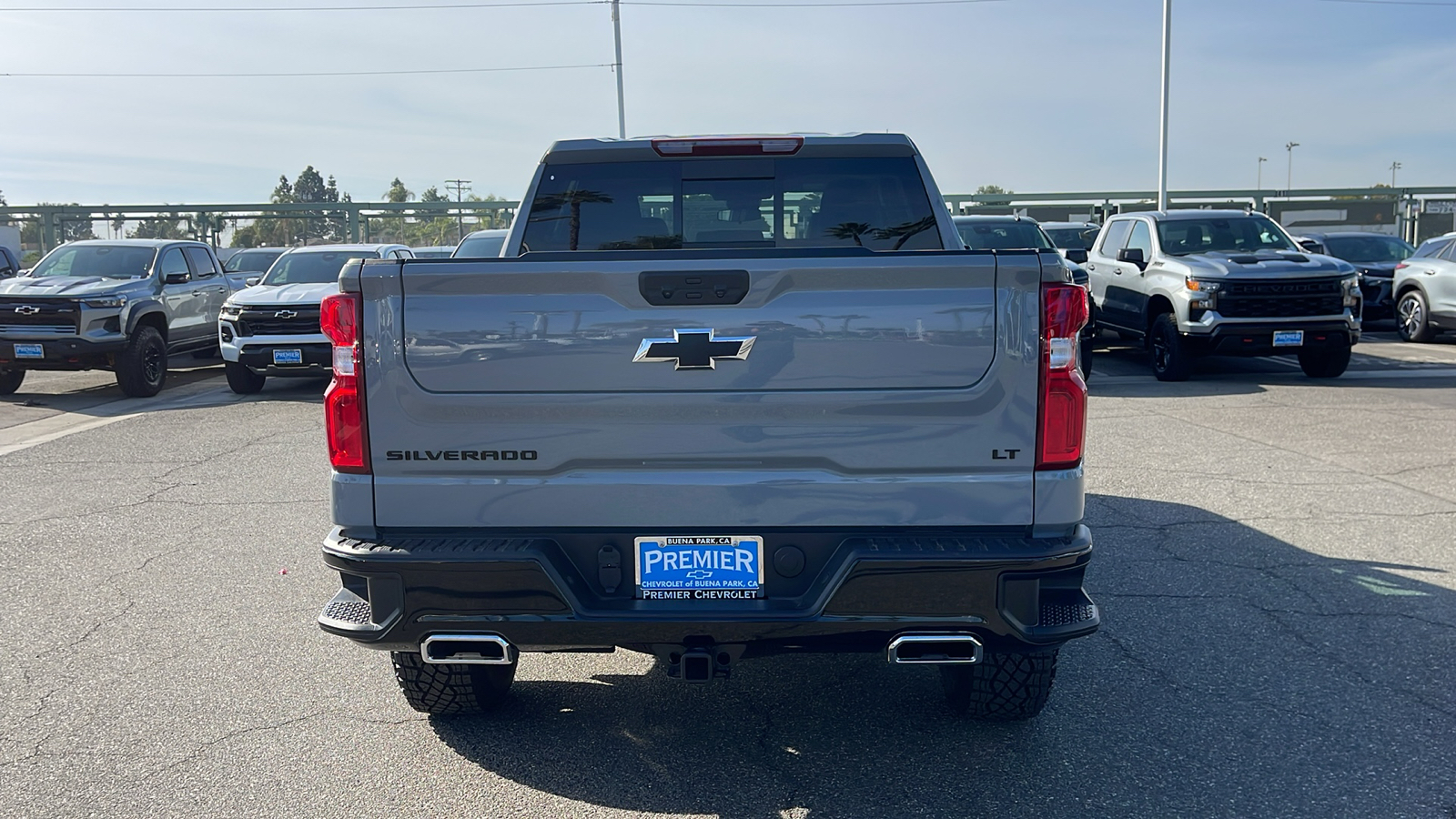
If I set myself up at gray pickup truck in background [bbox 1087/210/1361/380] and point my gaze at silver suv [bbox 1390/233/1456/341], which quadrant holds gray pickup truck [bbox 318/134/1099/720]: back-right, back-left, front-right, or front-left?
back-right

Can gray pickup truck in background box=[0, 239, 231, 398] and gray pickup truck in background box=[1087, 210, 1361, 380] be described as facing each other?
no

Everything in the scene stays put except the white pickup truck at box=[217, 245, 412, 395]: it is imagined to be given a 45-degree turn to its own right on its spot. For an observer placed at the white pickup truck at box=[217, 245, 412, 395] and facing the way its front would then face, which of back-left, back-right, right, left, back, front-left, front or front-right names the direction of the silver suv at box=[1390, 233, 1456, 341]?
back

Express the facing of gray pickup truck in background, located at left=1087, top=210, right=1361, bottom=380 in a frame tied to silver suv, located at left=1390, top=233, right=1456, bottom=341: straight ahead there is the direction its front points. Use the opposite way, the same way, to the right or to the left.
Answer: the same way

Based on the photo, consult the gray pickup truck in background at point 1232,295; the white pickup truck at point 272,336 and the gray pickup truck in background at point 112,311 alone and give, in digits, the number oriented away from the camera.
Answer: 0

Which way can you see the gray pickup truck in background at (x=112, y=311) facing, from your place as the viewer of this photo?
facing the viewer and to the left of the viewer

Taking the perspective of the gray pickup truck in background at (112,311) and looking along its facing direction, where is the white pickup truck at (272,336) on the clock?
The white pickup truck is roughly at 9 o'clock from the gray pickup truck in background.

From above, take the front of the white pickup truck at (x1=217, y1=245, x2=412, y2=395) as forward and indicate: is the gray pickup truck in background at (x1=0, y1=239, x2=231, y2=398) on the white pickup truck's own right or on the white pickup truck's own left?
on the white pickup truck's own right

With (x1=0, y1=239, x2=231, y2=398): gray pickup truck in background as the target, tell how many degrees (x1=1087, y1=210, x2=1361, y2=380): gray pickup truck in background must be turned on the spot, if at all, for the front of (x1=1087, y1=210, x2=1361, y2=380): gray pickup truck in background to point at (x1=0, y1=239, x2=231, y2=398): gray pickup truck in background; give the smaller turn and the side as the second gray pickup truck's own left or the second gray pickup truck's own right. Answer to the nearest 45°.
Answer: approximately 135° to the second gray pickup truck's own right

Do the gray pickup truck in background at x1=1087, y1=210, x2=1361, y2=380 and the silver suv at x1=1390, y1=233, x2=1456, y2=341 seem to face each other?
no

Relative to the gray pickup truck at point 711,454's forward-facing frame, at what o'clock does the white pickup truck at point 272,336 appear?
The white pickup truck is roughly at 11 o'clock from the gray pickup truck.

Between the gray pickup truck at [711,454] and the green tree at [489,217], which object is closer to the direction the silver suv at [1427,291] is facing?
the gray pickup truck

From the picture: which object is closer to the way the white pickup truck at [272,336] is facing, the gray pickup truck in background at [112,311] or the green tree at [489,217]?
the gray pickup truck in background

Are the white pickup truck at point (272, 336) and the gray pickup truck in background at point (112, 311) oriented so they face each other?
no

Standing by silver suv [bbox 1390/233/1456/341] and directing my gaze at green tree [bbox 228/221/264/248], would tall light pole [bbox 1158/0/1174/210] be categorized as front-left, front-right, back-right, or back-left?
front-right

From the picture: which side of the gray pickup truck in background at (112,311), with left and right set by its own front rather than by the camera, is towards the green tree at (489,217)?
back

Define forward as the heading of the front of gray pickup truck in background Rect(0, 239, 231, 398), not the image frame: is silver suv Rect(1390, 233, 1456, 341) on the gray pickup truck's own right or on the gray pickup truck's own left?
on the gray pickup truck's own left

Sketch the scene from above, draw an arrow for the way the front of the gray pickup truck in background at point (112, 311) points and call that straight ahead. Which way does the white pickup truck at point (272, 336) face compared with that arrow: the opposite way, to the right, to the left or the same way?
the same way

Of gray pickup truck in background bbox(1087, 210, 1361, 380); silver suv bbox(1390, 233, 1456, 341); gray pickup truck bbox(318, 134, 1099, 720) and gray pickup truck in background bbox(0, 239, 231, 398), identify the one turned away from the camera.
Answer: the gray pickup truck

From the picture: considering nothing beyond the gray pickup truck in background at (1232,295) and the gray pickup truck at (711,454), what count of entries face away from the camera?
1

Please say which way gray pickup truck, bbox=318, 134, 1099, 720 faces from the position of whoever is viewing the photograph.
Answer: facing away from the viewer

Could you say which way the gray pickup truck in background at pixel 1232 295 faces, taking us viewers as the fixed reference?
facing the viewer and to the right of the viewer
